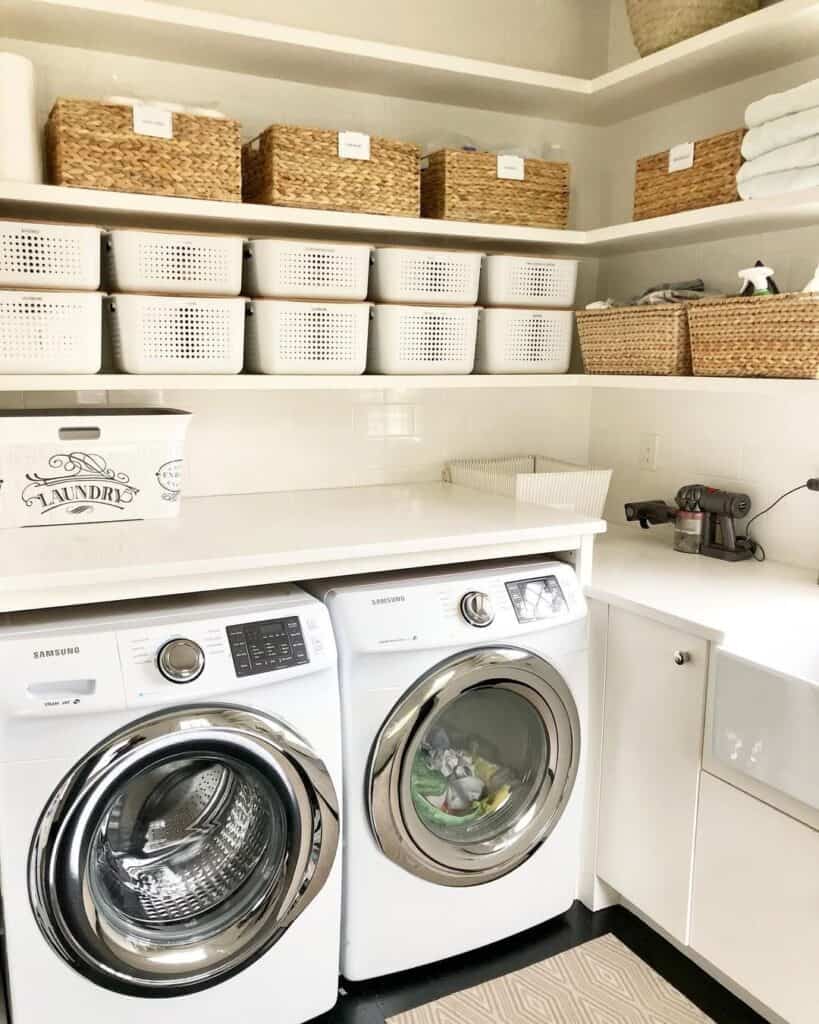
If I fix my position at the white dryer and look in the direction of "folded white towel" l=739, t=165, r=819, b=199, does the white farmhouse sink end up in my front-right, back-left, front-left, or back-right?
front-right

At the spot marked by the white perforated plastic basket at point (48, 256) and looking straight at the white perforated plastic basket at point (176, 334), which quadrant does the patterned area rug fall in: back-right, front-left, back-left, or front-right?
front-right

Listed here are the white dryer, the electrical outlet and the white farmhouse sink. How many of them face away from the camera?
0

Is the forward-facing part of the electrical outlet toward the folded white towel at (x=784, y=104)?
no

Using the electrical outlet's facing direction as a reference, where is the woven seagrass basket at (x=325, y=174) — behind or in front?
in front

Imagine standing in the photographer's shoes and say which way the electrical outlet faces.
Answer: facing the viewer and to the left of the viewer

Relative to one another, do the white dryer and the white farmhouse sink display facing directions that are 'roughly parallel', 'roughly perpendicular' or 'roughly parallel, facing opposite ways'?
roughly perpendicular

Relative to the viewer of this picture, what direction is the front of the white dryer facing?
facing the viewer and to the right of the viewer

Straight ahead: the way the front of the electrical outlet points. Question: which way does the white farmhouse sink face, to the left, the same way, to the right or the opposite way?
the same way

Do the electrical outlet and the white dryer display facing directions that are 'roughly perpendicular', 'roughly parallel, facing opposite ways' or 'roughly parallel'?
roughly perpendicular

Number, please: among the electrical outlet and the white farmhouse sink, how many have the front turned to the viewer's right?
0
